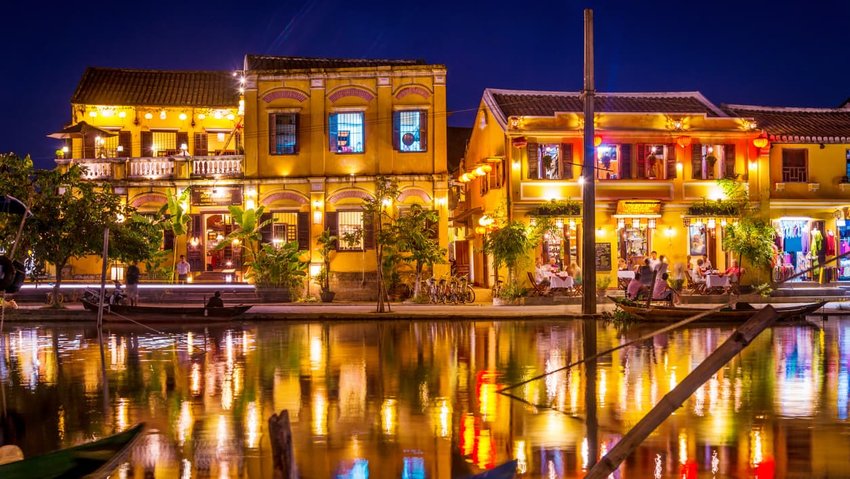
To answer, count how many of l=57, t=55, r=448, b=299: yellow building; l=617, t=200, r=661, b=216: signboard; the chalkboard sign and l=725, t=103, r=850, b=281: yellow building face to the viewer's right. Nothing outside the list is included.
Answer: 0

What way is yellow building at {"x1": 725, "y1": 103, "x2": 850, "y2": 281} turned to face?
toward the camera

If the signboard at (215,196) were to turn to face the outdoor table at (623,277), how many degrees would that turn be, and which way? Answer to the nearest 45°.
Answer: approximately 90° to its left

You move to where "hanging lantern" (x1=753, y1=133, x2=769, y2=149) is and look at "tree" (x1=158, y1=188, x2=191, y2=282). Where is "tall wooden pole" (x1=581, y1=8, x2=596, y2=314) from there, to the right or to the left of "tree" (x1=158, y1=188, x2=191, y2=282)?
left

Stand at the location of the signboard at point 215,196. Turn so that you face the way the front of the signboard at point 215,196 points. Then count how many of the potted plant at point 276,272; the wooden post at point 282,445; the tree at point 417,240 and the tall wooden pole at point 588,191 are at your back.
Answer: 0

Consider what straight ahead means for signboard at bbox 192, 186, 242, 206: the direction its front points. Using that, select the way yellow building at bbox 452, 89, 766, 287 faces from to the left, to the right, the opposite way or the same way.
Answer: the same way

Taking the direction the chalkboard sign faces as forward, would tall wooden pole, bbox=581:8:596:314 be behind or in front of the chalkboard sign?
in front

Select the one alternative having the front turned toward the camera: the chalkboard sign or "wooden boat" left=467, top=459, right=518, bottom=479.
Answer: the chalkboard sign

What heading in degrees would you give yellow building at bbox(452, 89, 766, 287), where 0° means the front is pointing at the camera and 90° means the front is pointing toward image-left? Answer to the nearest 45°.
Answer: approximately 0°

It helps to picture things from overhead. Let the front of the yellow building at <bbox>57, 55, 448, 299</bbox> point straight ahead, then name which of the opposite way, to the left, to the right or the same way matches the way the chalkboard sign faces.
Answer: the same way

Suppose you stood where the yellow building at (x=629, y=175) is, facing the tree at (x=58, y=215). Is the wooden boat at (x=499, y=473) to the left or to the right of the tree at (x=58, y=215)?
left

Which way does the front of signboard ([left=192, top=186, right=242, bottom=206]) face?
toward the camera

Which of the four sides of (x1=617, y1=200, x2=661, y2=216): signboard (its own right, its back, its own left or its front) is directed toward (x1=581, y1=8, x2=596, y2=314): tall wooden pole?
front

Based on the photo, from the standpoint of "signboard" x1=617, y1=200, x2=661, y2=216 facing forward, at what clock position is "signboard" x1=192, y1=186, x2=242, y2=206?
"signboard" x1=192, y1=186, x2=242, y2=206 is roughly at 3 o'clock from "signboard" x1=617, y1=200, x2=661, y2=216.
